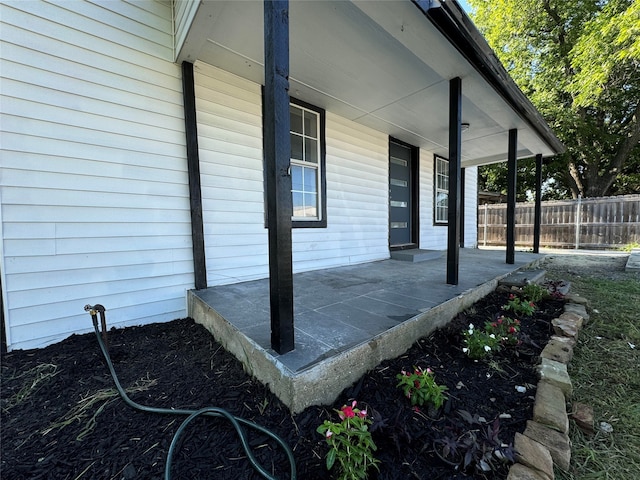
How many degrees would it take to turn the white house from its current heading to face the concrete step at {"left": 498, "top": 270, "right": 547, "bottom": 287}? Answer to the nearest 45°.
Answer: approximately 45° to its left

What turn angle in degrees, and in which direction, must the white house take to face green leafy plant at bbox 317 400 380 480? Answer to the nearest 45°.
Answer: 0° — it already faces it

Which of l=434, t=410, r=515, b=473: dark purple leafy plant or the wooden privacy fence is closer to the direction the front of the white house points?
the dark purple leafy plant

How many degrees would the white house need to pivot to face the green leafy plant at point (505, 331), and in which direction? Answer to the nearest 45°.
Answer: approximately 45° to its left

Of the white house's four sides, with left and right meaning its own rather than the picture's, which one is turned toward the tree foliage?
left

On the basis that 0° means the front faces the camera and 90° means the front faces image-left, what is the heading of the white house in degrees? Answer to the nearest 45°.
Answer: approximately 315°

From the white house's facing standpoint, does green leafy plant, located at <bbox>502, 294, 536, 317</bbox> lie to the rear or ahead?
ahead

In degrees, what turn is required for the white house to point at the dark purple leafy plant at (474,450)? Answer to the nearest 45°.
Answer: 0° — it already faces it
